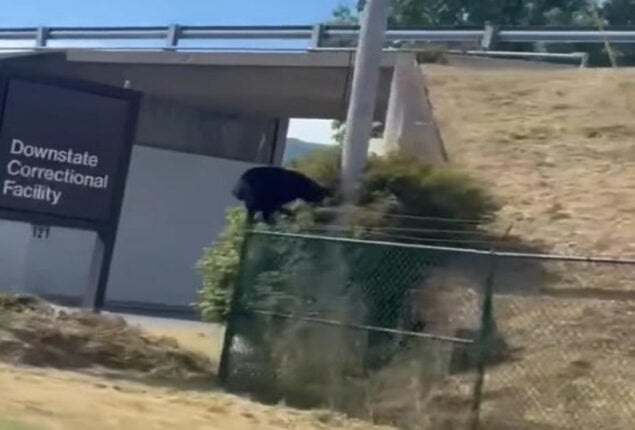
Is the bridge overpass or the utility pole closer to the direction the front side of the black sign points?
the utility pole

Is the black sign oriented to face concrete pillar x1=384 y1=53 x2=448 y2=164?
no

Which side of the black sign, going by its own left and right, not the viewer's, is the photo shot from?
front

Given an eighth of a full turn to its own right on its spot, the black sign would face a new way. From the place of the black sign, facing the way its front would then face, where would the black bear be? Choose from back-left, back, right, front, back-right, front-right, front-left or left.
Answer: left

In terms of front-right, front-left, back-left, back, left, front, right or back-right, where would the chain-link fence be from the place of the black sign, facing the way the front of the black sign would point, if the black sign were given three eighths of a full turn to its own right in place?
back

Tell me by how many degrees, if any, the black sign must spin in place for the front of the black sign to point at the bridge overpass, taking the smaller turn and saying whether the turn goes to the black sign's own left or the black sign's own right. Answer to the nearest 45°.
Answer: approximately 180°

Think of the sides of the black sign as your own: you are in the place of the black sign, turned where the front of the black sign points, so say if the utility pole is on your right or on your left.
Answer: on your left

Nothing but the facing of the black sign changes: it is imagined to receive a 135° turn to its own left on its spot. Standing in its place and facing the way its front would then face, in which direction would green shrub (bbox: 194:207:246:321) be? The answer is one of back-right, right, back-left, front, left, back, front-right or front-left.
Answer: right
